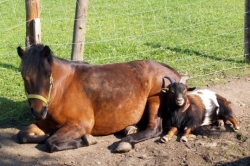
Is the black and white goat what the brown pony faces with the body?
no

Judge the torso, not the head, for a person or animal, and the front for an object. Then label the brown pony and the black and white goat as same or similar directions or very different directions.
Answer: same or similar directions

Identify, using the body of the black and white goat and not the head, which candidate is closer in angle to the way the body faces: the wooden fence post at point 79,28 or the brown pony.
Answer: the brown pony

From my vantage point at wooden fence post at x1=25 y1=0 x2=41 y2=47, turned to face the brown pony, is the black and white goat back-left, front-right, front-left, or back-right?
front-left

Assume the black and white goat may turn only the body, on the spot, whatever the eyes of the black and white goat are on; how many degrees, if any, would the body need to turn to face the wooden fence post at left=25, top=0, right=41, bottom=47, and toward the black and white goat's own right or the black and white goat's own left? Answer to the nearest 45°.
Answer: approximately 45° to the black and white goat's own right

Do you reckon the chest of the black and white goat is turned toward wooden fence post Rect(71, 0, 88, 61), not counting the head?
no

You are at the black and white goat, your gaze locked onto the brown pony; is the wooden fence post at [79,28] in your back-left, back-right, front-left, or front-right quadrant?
front-right

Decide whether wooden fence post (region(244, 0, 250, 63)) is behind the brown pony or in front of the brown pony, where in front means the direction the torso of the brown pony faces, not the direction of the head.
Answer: behind

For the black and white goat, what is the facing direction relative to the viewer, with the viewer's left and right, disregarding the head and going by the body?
facing the viewer and to the left of the viewer

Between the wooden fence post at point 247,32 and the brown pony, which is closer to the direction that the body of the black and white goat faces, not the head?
the brown pony

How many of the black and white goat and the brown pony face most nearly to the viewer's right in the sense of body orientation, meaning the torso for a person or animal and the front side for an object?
0
